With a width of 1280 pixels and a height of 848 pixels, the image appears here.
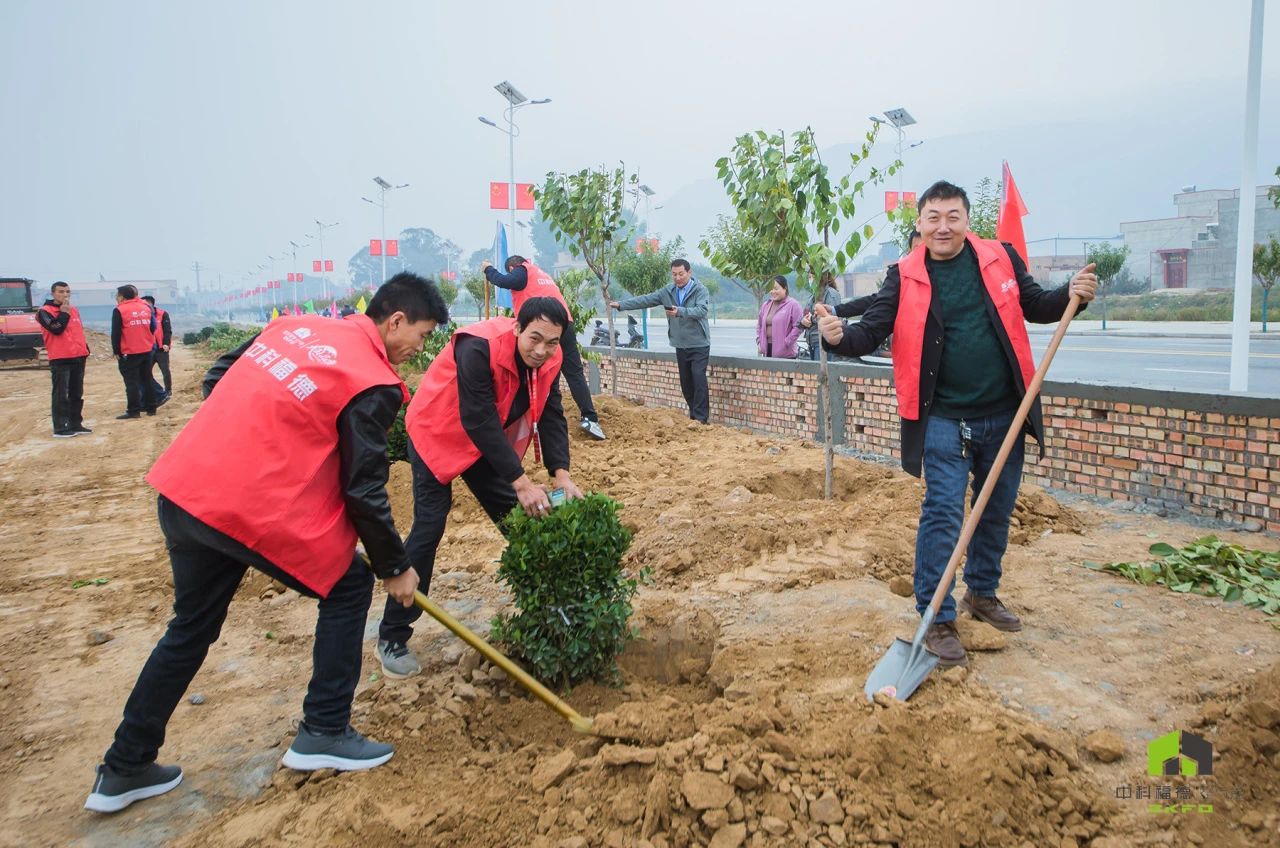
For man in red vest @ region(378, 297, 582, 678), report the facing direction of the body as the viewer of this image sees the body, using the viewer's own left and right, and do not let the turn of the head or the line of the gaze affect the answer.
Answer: facing the viewer and to the right of the viewer

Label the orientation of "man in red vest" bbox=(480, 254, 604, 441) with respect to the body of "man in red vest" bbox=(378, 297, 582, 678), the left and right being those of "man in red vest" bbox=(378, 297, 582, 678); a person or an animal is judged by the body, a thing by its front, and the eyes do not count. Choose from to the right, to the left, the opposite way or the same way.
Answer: the opposite way

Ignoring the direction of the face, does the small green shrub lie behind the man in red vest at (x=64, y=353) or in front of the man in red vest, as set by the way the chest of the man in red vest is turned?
in front

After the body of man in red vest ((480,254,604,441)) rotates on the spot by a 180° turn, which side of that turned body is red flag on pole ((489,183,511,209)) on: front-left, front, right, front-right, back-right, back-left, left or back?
back-left

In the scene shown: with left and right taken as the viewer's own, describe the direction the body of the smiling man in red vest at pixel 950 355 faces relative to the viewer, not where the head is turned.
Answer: facing the viewer

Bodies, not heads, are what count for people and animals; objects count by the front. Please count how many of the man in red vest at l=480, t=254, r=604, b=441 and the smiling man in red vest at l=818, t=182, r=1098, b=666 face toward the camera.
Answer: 1

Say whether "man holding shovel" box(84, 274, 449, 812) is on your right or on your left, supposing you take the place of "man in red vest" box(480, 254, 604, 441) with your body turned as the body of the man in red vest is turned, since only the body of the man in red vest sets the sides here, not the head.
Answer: on your left

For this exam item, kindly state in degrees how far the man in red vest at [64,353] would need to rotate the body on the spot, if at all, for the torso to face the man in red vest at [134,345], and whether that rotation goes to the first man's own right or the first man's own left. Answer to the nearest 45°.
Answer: approximately 90° to the first man's own left

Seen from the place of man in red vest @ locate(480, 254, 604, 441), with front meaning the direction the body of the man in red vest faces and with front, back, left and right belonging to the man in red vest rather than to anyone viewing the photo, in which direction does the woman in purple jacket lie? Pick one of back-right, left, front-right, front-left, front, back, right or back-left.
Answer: right

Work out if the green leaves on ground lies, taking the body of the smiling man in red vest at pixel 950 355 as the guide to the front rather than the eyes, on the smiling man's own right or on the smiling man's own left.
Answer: on the smiling man's own left
